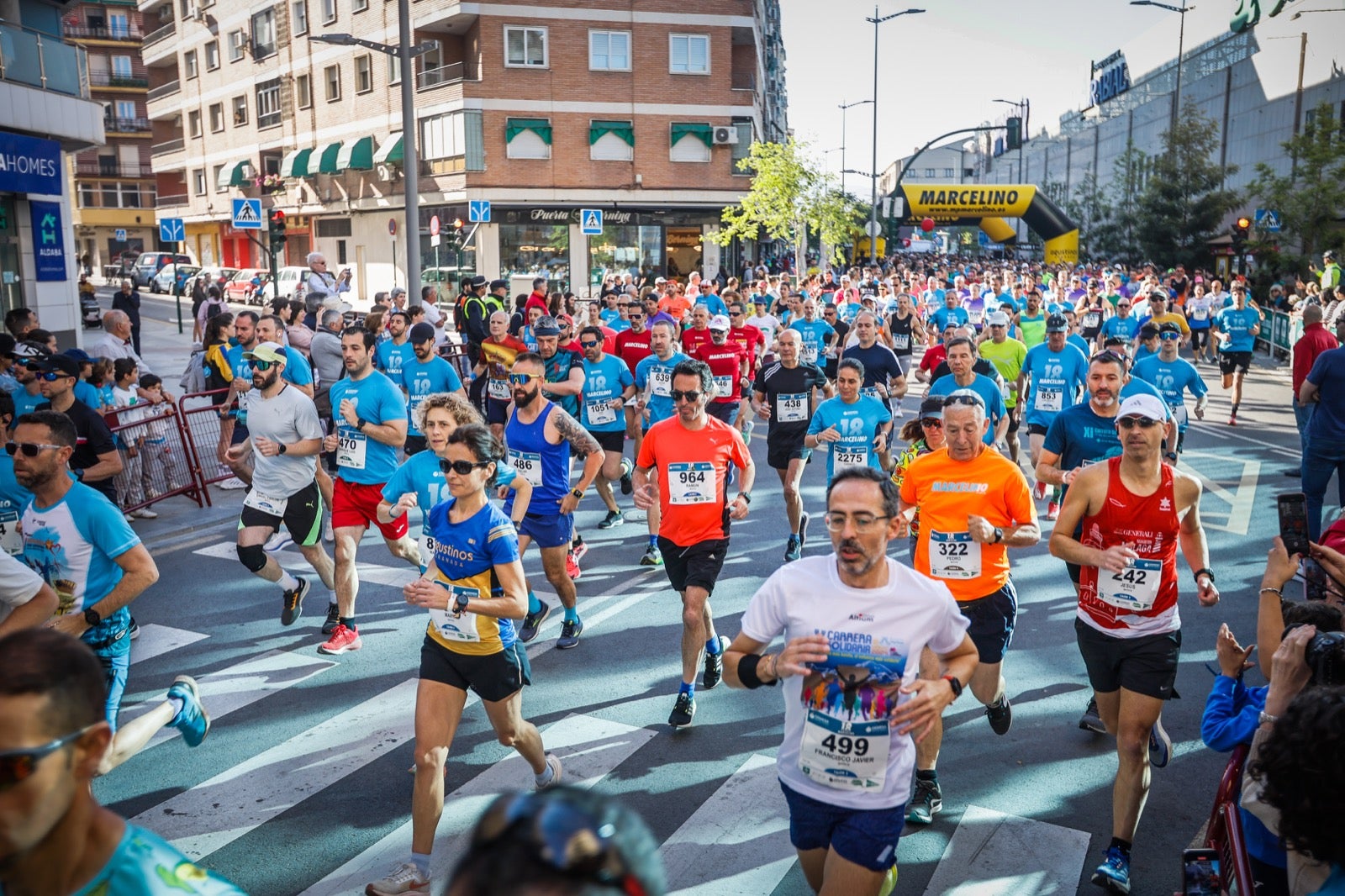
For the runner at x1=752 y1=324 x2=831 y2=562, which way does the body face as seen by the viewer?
toward the camera

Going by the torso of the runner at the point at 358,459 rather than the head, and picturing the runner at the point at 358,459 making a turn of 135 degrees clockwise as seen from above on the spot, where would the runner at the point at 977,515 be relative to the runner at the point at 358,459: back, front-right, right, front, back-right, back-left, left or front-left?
back-right

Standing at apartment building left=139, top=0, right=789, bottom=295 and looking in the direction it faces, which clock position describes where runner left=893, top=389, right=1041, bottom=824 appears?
The runner is roughly at 12 o'clock from the apartment building.

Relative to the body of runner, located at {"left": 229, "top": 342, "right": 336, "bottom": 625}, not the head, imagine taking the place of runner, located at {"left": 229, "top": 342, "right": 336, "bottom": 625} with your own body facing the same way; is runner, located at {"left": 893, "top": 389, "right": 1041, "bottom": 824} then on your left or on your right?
on your left

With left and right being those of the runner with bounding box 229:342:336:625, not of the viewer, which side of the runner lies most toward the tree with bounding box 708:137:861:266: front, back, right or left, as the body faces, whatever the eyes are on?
back

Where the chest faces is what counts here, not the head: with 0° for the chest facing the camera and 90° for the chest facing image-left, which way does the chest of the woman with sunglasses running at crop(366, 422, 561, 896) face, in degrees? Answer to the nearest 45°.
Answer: approximately 45°

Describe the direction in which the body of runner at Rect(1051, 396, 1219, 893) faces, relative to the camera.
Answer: toward the camera

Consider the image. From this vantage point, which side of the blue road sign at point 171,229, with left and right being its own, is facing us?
front

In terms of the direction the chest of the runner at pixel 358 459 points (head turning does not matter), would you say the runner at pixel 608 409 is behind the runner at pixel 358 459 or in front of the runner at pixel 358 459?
behind

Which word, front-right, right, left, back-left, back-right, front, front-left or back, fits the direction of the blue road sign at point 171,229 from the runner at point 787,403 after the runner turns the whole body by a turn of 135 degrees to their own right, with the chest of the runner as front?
front

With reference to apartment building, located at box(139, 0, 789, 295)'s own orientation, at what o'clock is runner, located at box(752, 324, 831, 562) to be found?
The runner is roughly at 12 o'clock from the apartment building.

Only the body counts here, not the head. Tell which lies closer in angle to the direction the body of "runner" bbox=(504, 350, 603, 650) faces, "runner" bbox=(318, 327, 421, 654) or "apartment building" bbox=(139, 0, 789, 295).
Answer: the runner
